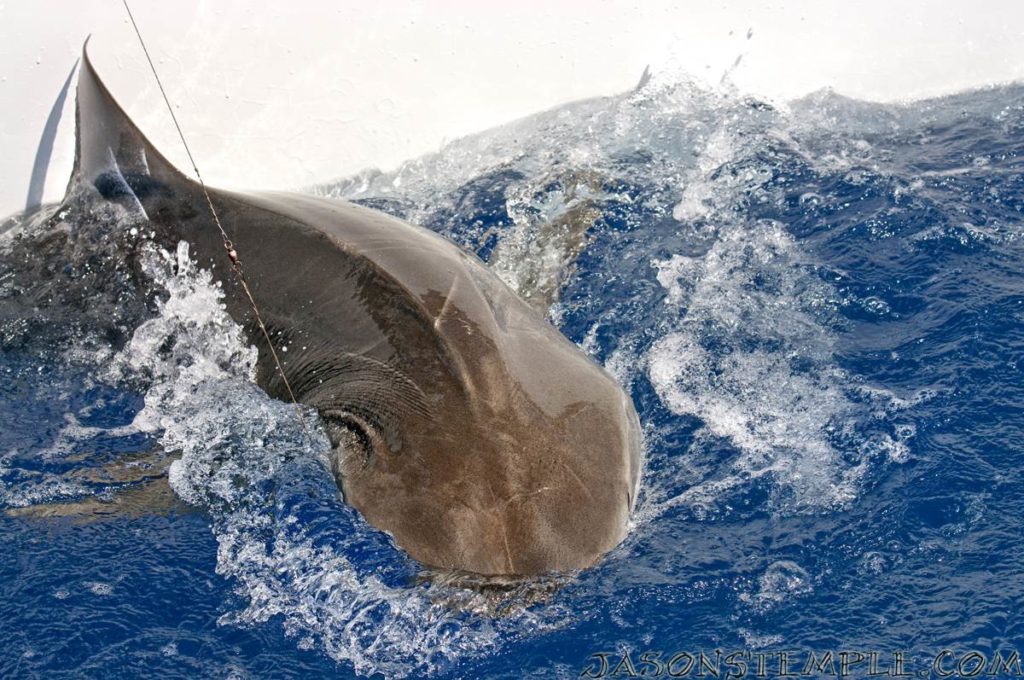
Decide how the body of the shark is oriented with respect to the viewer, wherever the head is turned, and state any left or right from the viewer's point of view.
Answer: facing the viewer and to the right of the viewer
